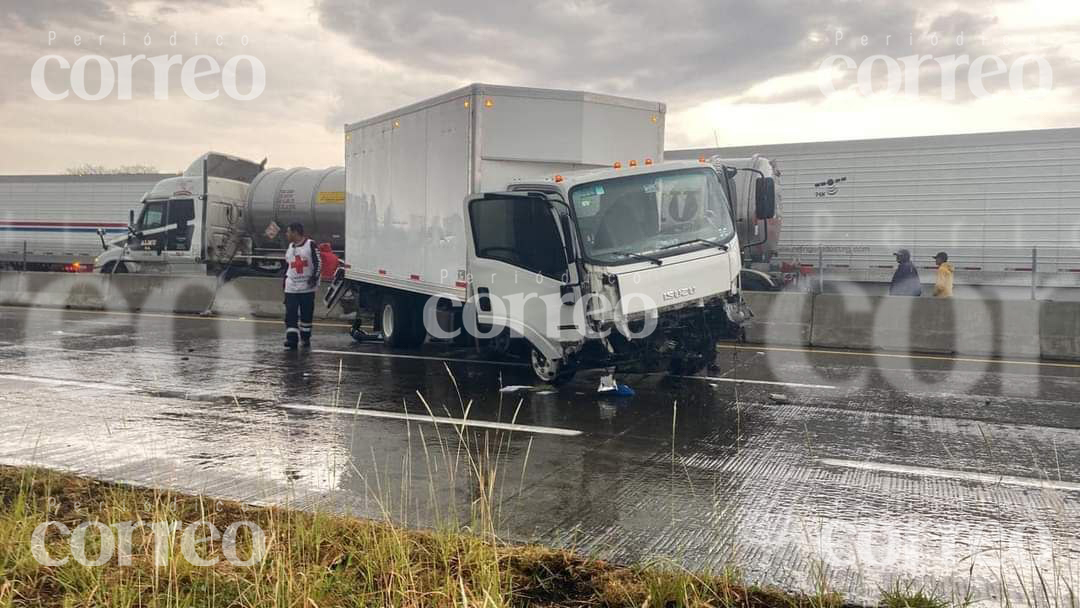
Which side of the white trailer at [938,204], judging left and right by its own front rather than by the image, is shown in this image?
left

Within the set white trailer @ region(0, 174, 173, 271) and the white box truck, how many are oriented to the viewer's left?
1

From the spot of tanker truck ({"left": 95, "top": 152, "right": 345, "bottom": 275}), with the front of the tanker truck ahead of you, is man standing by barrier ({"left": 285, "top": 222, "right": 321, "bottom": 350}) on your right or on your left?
on your left

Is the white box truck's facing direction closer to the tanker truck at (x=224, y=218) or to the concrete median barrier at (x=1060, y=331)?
the concrete median barrier

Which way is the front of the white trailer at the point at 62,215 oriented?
to the viewer's left

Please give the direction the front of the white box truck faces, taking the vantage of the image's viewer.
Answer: facing the viewer and to the right of the viewer

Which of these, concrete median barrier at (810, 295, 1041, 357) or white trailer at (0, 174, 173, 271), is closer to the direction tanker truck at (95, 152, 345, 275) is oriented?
the white trailer

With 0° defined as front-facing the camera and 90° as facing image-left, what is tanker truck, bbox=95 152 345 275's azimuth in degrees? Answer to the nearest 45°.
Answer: approximately 90°

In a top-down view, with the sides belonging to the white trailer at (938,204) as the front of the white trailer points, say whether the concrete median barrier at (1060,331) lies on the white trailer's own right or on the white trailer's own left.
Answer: on the white trailer's own left

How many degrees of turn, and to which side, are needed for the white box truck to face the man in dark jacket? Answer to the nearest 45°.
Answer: approximately 90° to its left

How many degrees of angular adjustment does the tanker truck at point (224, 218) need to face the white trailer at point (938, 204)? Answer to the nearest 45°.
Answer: approximately 135° to its left

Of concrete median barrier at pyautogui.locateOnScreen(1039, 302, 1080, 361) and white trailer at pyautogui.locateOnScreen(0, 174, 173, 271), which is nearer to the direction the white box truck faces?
the concrete median barrier
